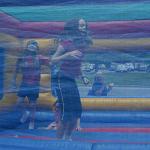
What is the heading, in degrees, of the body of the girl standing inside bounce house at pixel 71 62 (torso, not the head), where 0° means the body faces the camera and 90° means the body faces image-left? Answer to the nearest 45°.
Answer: approximately 315°
